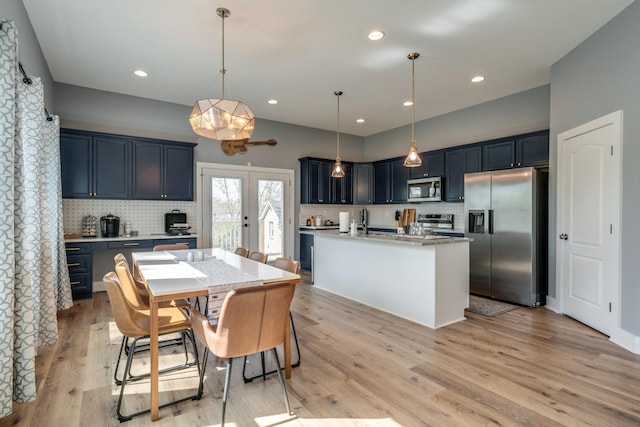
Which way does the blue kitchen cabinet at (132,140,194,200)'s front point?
toward the camera

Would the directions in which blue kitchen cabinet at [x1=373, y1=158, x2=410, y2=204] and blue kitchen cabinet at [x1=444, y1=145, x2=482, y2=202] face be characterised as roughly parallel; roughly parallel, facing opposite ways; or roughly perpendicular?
roughly parallel

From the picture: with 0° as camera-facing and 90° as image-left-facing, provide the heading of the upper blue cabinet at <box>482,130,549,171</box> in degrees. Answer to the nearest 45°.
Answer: approximately 45°

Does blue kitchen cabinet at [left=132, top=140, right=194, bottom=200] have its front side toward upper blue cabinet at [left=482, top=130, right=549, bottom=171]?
no

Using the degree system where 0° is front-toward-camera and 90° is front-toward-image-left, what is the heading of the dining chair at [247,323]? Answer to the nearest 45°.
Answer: approximately 135°

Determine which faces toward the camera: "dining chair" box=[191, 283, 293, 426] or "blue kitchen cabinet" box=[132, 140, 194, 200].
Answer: the blue kitchen cabinet

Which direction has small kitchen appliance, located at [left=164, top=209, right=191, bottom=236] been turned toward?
toward the camera

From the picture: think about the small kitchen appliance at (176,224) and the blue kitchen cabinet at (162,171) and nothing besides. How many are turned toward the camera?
2

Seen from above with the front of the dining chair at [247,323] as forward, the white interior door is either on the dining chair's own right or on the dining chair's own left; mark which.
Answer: on the dining chair's own right

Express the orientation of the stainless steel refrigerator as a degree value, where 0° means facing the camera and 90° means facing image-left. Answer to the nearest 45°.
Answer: approximately 45°

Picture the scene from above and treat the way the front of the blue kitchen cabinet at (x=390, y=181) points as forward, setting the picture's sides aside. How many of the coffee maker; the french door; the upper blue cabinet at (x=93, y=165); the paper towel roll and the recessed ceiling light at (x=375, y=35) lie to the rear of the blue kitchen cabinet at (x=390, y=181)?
0

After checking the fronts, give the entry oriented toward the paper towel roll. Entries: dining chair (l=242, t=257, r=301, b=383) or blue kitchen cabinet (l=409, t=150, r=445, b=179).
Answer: the blue kitchen cabinet

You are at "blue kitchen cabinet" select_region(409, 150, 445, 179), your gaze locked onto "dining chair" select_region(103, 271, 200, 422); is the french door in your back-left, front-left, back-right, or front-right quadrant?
front-right

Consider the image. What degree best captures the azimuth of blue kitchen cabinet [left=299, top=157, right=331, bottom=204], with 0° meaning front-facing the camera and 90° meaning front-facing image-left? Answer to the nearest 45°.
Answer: approximately 315°

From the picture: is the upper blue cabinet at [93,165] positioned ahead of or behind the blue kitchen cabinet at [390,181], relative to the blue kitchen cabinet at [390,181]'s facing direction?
ahead

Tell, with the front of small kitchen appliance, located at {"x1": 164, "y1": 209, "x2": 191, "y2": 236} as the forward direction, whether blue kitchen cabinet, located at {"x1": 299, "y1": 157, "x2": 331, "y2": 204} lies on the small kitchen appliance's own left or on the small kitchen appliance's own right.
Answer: on the small kitchen appliance's own left

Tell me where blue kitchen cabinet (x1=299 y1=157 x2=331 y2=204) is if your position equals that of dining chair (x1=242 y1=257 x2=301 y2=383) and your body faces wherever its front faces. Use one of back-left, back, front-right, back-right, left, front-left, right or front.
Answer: back-right

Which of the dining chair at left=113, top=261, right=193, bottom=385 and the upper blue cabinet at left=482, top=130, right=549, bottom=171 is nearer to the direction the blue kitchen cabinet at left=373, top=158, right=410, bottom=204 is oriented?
the dining chair
